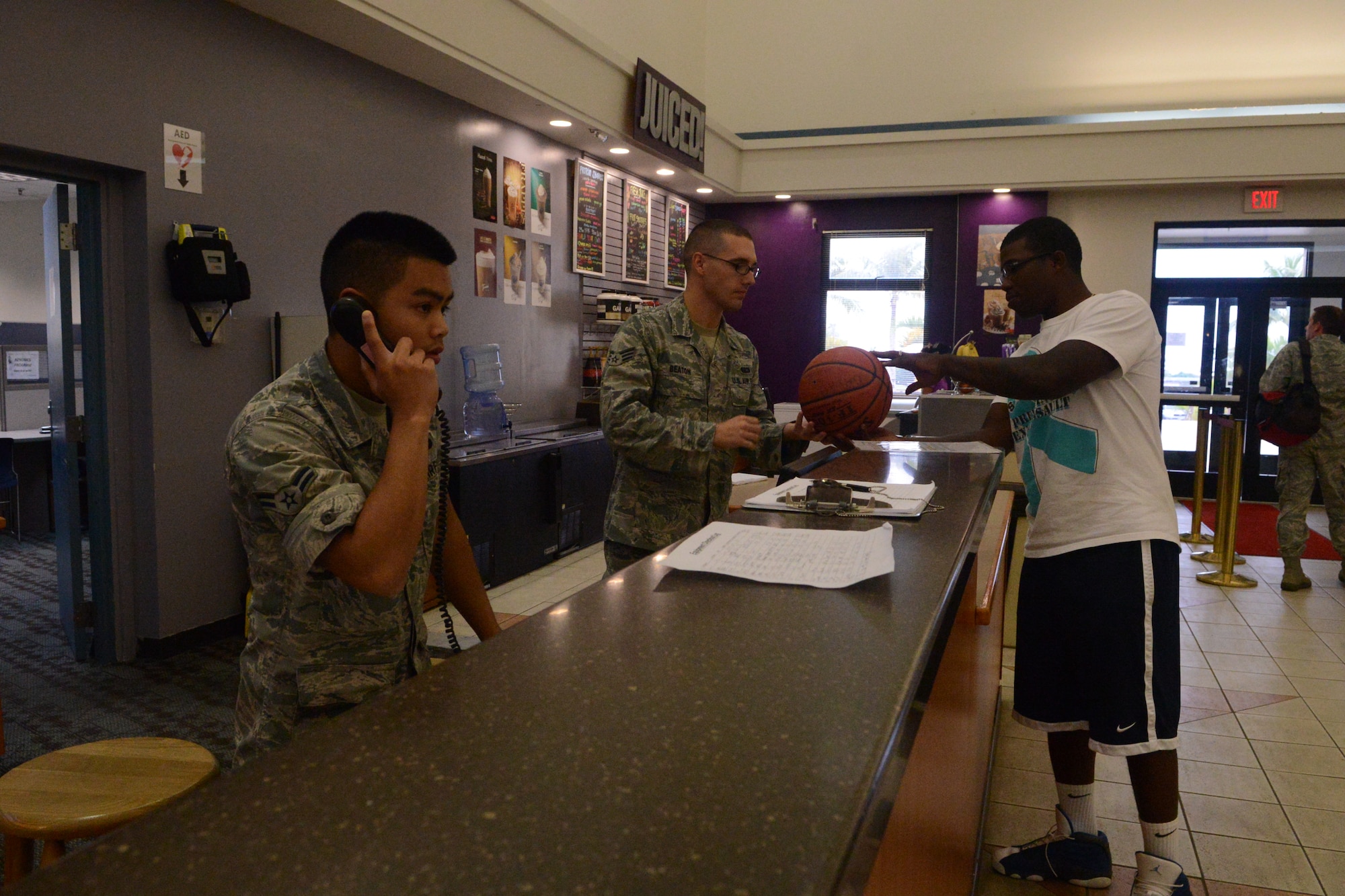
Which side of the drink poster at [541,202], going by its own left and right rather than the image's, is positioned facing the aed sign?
right

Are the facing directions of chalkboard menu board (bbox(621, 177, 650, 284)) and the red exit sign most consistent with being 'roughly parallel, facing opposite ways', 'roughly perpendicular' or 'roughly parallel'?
roughly perpendicular

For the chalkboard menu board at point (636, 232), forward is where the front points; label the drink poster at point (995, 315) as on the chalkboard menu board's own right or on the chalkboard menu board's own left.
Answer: on the chalkboard menu board's own left

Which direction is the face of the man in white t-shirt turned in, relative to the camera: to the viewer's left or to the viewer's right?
to the viewer's left

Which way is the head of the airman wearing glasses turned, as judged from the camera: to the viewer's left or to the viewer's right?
to the viewer's right

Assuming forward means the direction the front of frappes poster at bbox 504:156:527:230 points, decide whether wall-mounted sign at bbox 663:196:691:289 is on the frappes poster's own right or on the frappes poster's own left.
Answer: on the frappes poster's own left

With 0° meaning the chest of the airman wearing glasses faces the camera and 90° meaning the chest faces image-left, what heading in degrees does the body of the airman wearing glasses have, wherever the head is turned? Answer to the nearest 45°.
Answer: approximately 315°

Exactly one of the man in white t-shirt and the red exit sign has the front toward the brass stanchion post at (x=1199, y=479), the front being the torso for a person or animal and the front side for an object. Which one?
the red exit sign

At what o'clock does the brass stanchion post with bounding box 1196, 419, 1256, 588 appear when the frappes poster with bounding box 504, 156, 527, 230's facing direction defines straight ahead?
The brass stanchion post is roughly at 11 o'clock from the frappes poster.

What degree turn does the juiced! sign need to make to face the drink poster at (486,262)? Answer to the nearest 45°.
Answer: approximately 90° to its right

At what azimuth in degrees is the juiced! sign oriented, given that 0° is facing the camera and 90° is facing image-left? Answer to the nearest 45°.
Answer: approximately 315°
